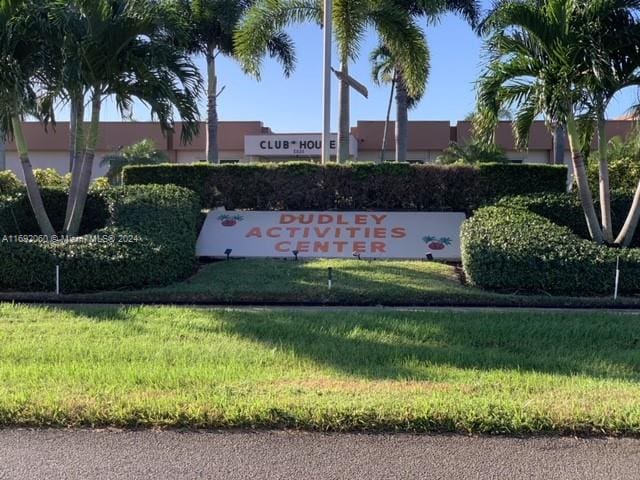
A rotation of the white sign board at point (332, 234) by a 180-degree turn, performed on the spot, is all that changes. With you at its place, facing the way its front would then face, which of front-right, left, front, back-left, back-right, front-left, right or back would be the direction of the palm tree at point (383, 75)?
front

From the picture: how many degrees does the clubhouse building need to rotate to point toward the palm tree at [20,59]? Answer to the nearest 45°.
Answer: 0° — it already faces it

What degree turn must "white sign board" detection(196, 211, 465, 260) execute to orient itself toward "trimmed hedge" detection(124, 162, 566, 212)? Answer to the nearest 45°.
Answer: approximately 180°

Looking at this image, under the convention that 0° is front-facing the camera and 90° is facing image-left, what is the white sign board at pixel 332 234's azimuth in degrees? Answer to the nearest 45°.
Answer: approximately 0°

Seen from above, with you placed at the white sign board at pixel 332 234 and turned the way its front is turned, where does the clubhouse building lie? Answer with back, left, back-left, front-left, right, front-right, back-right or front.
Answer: back

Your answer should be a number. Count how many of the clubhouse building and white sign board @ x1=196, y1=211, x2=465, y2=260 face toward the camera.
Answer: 2

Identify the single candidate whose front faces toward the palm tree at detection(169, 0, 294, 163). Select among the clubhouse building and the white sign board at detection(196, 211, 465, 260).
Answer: the clubhouse building

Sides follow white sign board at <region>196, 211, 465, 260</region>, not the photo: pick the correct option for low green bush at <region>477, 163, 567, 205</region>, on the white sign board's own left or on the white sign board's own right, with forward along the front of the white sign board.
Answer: on the white sign board's own left

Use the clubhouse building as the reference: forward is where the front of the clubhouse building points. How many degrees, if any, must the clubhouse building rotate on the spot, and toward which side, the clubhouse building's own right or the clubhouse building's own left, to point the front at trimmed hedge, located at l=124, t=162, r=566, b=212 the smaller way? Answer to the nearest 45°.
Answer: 0° — it already faces it

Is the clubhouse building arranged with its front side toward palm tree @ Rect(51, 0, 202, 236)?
yes
